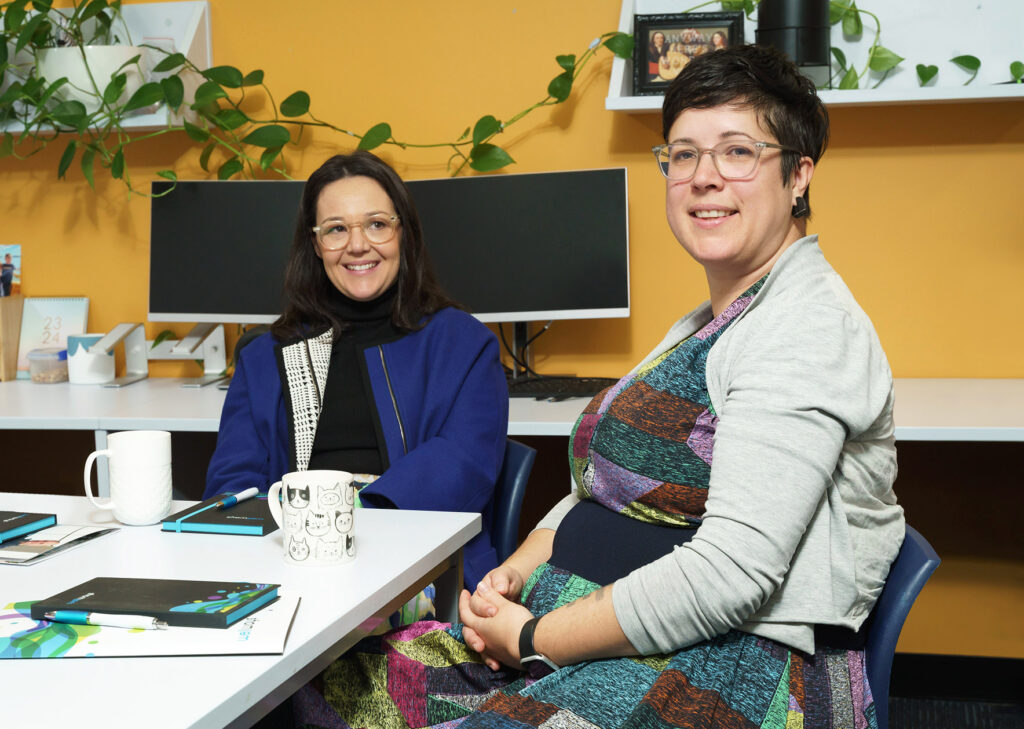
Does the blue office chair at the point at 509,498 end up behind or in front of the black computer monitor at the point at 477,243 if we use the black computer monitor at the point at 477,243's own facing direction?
in front

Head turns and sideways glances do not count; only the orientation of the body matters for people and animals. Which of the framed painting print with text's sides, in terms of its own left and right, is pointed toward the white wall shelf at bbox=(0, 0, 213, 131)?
right

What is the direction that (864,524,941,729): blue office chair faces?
to the viewer's left

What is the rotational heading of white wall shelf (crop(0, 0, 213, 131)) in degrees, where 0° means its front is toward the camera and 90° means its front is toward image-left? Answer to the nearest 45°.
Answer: approximately 0°

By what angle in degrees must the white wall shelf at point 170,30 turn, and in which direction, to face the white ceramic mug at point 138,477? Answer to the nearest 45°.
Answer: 0° — it already faces it

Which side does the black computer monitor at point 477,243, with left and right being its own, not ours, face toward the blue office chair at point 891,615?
front

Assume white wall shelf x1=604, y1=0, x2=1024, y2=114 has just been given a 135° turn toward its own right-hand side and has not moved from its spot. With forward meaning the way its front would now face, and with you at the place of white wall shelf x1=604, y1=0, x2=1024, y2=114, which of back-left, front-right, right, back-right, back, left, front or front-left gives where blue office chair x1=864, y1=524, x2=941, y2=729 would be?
back-left

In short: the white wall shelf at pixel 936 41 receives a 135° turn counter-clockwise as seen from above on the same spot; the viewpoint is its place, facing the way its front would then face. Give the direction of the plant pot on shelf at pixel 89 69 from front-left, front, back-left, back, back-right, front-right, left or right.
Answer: back-left

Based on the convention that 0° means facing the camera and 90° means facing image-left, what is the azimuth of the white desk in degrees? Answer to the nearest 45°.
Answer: approximately 0°
